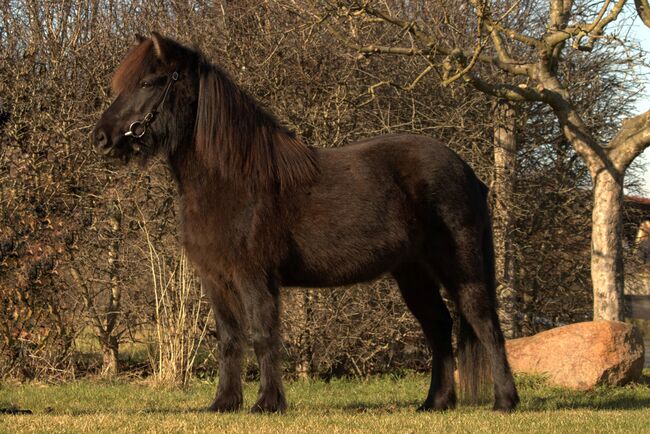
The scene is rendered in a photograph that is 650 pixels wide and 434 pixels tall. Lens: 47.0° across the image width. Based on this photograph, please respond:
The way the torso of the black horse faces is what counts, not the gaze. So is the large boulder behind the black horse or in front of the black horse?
behind

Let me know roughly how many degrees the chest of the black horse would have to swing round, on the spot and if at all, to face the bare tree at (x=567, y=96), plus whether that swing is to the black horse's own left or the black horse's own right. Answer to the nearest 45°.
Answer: approximately 135° to the black horse's own right

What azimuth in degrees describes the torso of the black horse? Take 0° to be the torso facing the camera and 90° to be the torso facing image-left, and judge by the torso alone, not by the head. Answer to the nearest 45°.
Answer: approximately 90°

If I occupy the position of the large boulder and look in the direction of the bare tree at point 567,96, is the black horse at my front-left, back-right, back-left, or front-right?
back-left
